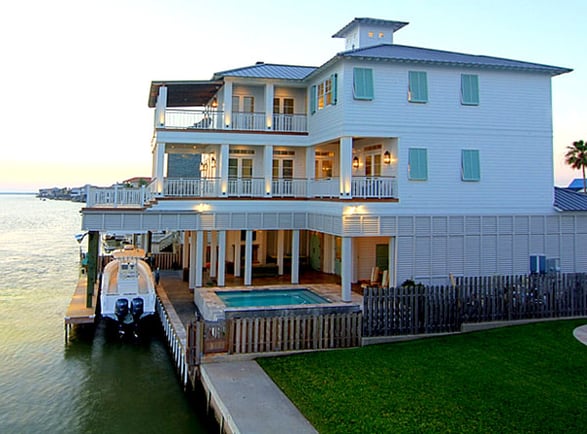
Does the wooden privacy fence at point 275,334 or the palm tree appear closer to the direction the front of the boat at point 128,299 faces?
the palm tree

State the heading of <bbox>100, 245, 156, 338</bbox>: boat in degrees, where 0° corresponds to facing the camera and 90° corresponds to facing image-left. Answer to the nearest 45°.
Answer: approximately 180°

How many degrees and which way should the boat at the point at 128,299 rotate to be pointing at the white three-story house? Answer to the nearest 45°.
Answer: approximately 90° to its right

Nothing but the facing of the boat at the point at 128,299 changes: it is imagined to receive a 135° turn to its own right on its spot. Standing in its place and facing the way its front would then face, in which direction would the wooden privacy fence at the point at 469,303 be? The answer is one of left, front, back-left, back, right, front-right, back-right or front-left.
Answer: front

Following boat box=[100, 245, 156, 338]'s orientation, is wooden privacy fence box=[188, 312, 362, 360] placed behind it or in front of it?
behind

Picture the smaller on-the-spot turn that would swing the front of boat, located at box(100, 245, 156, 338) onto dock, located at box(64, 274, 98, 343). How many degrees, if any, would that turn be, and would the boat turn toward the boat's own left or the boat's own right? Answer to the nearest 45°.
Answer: approximately 90° to the boat's own left

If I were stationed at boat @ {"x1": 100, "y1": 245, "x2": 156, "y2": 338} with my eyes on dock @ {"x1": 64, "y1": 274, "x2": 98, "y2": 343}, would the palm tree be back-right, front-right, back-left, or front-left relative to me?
back-right
